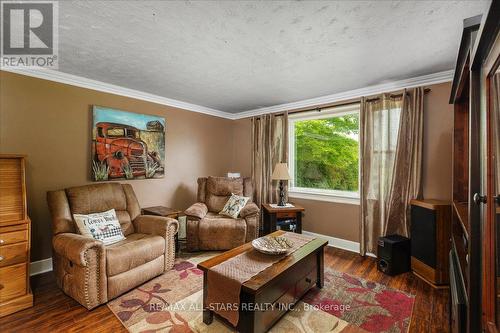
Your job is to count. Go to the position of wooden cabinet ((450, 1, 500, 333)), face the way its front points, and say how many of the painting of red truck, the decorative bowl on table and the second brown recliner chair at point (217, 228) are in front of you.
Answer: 3

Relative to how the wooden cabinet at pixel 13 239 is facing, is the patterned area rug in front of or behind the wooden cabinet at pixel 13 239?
in front

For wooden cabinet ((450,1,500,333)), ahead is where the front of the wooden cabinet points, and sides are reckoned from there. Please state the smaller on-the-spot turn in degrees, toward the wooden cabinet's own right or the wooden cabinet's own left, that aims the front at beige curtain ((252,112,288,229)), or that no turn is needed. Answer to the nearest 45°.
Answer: approximately 45° to the wooden cabinet's own right

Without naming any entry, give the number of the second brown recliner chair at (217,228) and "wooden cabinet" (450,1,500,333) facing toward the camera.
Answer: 1

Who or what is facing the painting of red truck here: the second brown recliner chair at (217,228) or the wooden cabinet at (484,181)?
the wooden cabinet

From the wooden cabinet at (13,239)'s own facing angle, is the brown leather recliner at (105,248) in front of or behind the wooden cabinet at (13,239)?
in front

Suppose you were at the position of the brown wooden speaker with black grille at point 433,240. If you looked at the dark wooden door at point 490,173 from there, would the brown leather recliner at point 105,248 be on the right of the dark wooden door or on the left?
right

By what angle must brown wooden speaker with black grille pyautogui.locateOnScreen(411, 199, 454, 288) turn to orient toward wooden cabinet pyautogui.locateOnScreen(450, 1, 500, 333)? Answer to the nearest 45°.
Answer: approximately 45° to its left

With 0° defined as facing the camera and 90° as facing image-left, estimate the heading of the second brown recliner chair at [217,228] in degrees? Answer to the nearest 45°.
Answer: approximately 0°

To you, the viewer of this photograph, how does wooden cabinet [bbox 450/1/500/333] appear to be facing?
facing to the left of the viewer

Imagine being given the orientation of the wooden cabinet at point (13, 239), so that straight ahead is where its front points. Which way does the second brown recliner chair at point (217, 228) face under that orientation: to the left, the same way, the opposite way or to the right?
to the right
